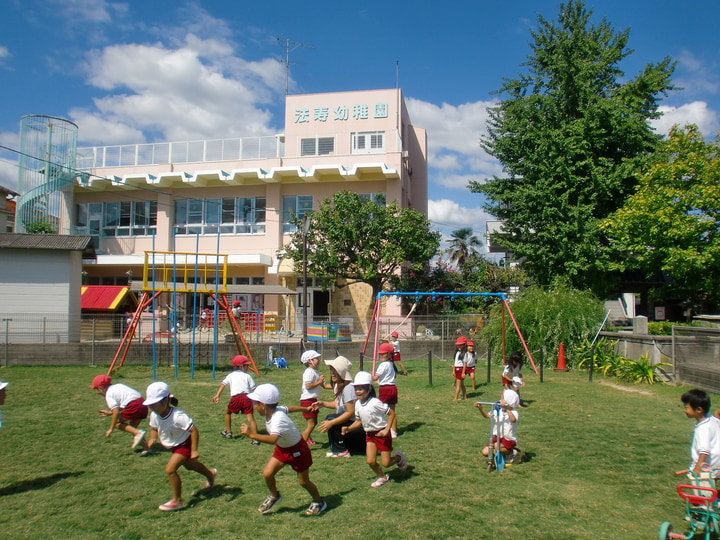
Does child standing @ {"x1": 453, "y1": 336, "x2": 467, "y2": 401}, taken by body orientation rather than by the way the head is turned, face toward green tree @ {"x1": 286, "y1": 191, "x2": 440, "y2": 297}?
no

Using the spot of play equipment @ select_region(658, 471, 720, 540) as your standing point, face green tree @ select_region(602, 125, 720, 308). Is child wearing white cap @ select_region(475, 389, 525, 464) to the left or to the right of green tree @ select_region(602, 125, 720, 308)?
left

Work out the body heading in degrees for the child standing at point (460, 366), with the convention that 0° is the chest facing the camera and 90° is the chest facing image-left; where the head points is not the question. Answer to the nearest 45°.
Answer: approximately 45°

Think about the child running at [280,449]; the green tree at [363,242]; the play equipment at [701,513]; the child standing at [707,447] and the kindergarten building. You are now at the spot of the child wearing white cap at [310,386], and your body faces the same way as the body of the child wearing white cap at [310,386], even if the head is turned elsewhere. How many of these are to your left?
2

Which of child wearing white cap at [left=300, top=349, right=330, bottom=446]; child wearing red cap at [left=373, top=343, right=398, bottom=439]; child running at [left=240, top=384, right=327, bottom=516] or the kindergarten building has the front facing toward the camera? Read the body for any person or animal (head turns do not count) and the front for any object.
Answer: the kindergarten building

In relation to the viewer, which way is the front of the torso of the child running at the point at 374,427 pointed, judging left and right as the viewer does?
facing the viewer and to the left of the viewer

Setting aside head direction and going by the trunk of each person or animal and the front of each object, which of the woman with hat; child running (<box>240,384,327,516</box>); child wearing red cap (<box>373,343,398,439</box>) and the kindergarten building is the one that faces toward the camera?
the kindergarten building

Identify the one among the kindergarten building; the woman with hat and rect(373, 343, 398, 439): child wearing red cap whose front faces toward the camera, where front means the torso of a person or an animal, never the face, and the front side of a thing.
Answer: the kindergarten building

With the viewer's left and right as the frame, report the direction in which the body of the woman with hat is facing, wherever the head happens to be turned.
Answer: facing to the left of the viewer

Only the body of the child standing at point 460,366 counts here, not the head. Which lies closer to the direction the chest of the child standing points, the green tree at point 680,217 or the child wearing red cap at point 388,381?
the child wearing red cap

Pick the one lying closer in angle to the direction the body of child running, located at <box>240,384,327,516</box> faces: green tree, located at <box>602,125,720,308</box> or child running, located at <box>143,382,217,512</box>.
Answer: the child running

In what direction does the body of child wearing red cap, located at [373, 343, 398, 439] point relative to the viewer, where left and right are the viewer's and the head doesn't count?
facing to the left of the viewer

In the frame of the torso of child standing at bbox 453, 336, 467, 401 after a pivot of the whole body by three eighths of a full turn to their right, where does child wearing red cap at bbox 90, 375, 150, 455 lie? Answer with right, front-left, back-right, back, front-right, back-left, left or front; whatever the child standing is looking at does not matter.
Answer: back-left

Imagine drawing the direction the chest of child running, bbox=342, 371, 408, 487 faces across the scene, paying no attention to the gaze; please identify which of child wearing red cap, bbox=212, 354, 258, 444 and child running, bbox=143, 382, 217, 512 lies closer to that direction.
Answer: the child running

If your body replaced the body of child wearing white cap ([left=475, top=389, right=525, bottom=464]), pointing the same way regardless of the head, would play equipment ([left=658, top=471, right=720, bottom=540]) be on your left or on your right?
on your left

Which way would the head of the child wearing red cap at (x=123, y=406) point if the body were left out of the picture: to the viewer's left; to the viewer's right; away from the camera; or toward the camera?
to the viewer's left
